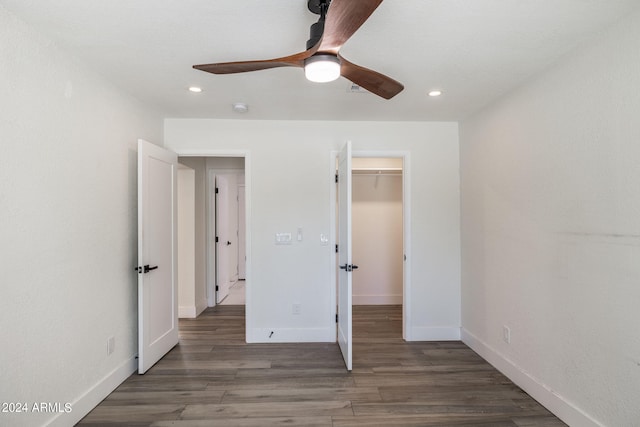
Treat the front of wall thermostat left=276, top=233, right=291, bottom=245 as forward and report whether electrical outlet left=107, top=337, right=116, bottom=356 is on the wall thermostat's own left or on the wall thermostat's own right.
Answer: on the wall thermostat's own right

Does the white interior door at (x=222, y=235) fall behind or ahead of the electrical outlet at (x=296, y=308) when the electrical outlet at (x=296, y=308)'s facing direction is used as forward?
behind

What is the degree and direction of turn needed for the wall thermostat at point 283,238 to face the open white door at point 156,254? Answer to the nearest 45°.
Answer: approximately 90° to its right

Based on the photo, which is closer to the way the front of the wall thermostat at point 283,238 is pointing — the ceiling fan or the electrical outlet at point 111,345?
the ceiling fan

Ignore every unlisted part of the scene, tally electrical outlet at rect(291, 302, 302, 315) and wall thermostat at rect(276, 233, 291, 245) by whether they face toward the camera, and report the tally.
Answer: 2

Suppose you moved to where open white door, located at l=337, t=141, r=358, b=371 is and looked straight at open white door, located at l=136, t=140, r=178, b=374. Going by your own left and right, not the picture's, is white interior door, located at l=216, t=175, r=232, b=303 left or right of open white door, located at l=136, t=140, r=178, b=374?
right

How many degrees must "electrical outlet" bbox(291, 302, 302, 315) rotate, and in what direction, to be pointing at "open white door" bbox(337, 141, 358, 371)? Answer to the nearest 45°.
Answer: approximately 45° to its left

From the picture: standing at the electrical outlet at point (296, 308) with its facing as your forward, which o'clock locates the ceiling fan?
The ceiling fan is roughly at 12 o'clock from the electrical outlet.

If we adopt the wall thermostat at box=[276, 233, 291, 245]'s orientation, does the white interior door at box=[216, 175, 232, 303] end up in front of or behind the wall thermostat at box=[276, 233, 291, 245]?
behind

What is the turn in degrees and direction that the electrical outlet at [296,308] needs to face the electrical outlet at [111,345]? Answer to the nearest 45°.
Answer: approximately 45° to its right

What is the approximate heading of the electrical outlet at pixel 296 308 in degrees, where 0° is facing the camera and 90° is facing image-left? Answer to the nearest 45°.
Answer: approximately 0°

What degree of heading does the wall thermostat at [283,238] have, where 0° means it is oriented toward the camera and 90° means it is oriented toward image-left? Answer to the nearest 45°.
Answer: approximately 0°
